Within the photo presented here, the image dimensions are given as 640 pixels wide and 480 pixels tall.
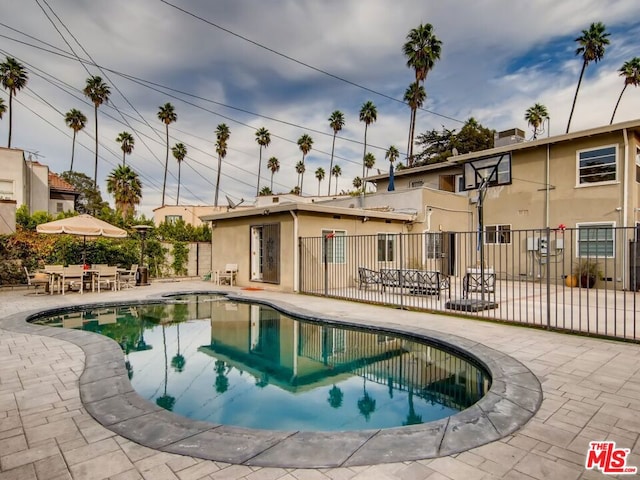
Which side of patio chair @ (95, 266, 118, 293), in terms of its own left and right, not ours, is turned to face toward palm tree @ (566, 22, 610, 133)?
right

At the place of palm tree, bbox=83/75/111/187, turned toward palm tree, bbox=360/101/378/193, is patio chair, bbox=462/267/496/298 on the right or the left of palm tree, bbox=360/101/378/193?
right

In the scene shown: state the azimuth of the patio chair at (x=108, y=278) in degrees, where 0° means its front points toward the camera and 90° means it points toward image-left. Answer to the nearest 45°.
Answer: approximately 180°

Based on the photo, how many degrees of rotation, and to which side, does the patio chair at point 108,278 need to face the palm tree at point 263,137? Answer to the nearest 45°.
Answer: approximately 45° to its right

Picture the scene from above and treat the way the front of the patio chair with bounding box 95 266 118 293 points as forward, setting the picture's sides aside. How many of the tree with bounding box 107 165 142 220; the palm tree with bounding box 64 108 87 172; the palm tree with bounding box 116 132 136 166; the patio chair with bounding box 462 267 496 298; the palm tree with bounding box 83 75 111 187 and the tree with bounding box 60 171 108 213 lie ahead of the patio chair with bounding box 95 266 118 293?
5

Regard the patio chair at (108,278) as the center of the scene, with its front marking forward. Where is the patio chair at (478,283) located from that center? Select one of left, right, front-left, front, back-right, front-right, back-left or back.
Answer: back-right

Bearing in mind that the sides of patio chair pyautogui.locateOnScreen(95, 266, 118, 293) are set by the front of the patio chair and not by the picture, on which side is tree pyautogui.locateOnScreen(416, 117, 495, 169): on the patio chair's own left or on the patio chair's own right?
on the patio chair's own right

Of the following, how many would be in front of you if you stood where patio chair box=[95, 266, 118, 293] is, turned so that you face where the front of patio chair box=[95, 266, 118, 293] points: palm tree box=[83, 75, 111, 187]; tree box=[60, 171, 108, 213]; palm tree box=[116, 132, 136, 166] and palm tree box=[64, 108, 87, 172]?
4

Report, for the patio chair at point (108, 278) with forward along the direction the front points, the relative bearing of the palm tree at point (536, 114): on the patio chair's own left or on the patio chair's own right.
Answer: on the patio chair's own right
